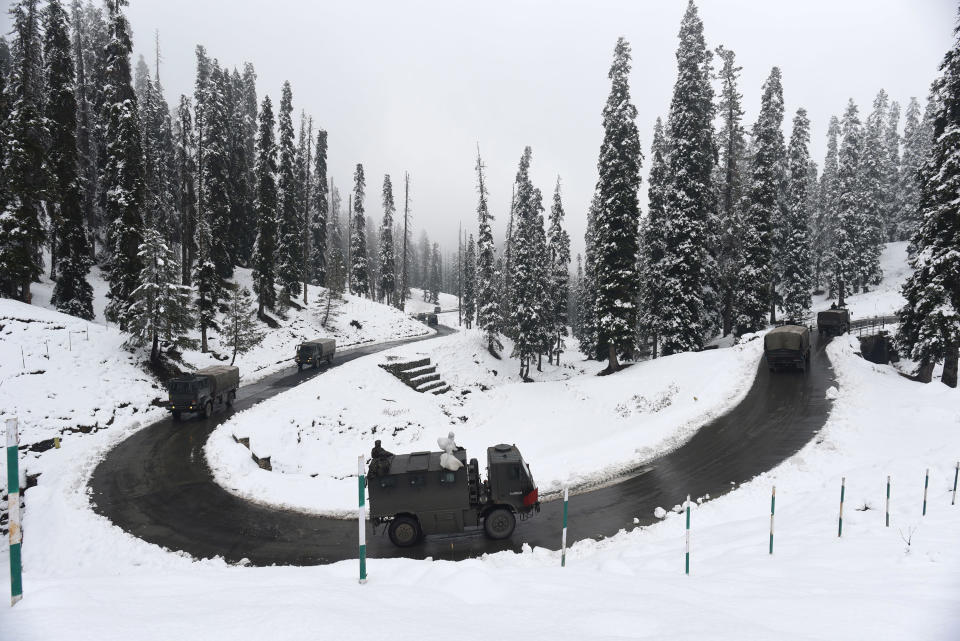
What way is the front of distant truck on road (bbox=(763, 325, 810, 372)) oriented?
away from the camera

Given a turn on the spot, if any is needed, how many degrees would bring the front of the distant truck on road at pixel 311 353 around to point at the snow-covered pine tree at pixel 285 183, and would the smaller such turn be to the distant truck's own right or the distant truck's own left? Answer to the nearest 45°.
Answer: approximately 135° to the distant truck's own right

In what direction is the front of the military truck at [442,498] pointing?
to the viewer's right

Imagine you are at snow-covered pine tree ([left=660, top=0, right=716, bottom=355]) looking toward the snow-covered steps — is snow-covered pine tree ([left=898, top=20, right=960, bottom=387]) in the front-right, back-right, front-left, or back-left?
back-left

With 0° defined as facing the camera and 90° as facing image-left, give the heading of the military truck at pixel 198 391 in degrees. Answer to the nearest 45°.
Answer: approximately 45°

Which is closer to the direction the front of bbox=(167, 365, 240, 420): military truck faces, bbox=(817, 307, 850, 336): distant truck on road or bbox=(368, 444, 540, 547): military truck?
the military truck

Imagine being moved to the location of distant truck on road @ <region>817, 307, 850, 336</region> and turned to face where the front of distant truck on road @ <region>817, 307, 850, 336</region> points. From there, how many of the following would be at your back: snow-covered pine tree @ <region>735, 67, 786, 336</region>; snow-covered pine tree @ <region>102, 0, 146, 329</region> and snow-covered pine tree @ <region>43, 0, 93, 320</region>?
3

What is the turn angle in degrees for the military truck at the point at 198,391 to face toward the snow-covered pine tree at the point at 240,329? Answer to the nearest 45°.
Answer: approximately 135° to its right

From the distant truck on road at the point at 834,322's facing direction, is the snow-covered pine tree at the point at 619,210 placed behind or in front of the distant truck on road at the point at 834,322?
behind
